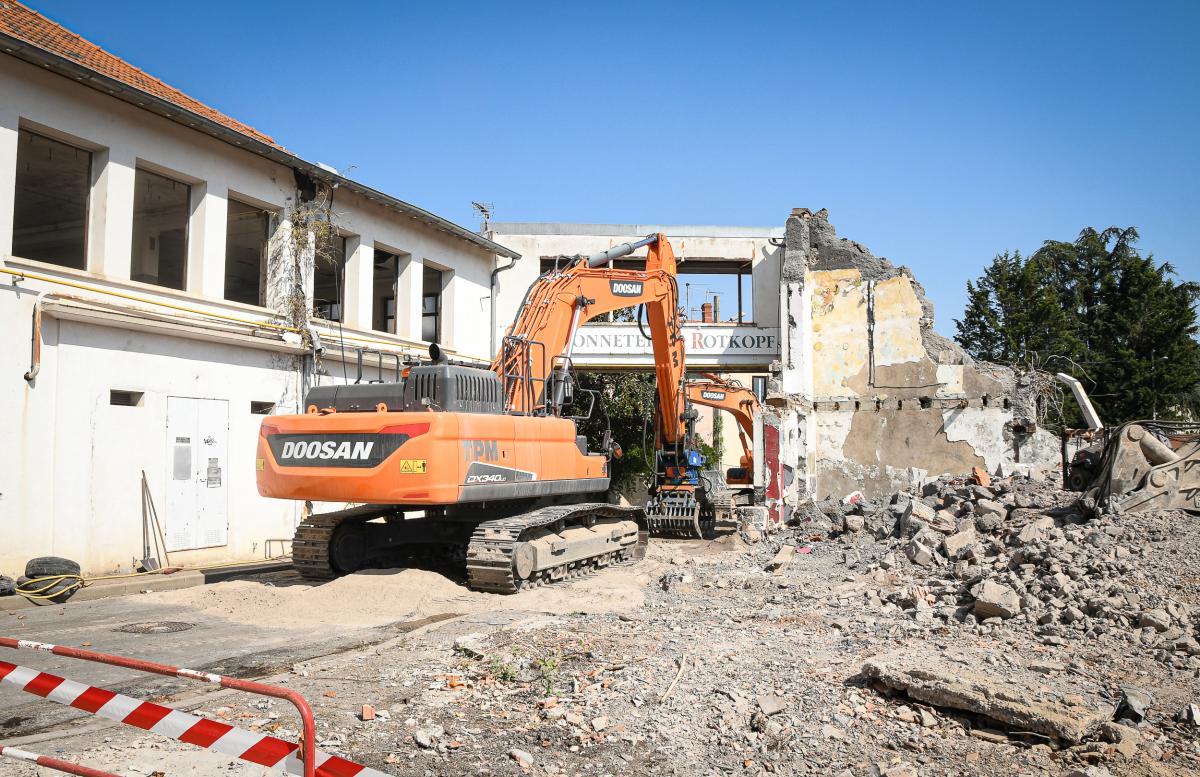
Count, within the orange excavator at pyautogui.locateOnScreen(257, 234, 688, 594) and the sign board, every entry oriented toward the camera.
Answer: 1

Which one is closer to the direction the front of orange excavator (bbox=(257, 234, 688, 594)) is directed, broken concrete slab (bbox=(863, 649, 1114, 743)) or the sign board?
the sign board

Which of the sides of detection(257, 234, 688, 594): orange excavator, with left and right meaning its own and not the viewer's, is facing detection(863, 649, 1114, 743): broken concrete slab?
right

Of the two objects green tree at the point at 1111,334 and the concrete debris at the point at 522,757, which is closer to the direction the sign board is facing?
the concrete debris

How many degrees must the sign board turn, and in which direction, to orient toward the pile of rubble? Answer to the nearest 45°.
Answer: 0° — it already faces it

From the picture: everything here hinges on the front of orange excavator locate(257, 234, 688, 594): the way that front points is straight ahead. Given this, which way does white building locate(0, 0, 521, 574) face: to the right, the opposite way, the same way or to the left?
to the right

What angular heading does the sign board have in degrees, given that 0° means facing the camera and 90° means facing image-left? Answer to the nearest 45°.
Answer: approximately 0°

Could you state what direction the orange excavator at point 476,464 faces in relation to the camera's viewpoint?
facing away from the viewer and to the right of the viewer

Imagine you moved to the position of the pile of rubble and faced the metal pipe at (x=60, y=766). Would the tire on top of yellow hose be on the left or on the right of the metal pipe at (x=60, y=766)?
right

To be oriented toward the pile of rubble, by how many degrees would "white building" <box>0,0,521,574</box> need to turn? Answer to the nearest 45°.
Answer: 0° — it already faces it

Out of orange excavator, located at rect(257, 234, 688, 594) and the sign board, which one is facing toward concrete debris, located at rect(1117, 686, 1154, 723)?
the sign board

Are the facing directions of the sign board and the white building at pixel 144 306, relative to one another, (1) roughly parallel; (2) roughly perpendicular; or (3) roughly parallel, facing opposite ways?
roughly perpendicular
